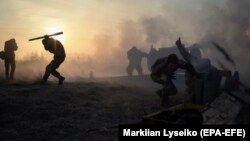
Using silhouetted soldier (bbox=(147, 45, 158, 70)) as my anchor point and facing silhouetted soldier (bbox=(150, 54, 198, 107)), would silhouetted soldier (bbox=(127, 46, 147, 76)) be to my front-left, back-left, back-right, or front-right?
front-right

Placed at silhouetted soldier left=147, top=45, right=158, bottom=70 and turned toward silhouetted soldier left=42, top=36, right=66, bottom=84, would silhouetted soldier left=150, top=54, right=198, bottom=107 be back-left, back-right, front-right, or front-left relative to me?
front-left

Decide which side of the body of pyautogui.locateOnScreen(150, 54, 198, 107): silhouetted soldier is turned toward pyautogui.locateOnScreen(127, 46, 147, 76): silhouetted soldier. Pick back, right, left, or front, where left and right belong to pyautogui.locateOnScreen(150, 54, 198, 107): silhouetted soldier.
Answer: left

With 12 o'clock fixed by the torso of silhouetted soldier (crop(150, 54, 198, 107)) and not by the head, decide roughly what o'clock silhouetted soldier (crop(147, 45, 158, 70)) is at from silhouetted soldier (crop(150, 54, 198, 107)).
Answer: silhouetted soldier (crop(147, 45, 158, 70)) is roughly at 9 o'clock from silhouetted soldier (crop(150, 54, 198, 107)).

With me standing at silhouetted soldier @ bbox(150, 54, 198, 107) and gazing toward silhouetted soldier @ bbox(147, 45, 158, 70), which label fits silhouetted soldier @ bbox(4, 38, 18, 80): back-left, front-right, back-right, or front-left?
front-left
